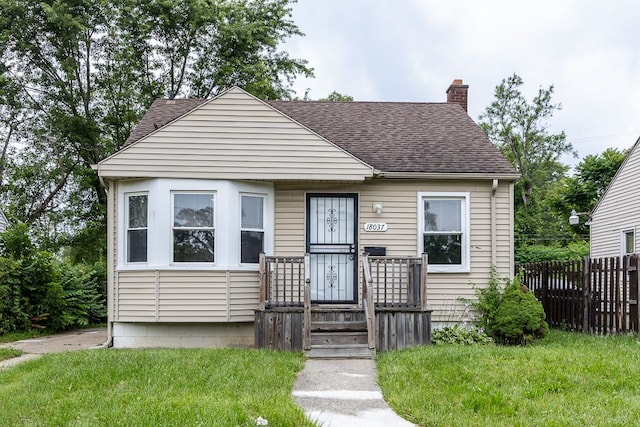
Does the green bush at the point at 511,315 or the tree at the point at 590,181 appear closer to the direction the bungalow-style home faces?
the green bush

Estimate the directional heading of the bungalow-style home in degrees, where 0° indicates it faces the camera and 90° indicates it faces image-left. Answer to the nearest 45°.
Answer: approximately 0°

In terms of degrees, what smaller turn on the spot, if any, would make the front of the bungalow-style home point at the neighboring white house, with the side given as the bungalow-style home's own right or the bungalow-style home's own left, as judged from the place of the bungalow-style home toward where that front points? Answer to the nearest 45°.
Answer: approximately 135° to the bungalow-style home's own left

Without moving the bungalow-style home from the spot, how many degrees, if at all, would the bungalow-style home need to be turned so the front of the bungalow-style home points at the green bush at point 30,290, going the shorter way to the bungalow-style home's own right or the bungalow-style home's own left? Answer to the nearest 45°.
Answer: approximately 135° to the bungalow-style home's own right

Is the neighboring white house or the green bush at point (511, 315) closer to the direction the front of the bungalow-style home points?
the green bush

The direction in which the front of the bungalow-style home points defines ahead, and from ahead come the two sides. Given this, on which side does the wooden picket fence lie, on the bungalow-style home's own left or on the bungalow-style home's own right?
on the bungalow-style home's own left

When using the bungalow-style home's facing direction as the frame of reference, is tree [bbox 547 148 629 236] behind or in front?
behind

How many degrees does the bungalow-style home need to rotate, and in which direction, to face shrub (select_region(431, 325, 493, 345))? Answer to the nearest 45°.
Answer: approximately 90° to its left

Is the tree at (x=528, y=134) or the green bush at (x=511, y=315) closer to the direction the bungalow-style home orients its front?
the green bush

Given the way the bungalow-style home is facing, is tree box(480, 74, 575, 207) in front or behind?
behind
